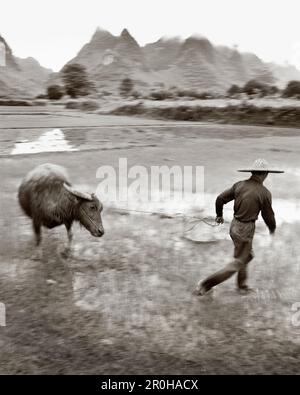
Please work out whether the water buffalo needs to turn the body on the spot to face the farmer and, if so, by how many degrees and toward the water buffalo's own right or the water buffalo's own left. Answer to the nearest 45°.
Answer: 0° — it already faces them

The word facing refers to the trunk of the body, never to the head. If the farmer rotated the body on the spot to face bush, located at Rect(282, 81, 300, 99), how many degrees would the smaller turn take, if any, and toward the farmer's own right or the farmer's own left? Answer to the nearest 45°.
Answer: approximately 45° to the farmer's own left

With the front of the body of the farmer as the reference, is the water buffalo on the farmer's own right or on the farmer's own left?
on the farmer's own left

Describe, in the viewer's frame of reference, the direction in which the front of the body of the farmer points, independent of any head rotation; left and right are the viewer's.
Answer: facing away from the viewer and to the right of the viewer

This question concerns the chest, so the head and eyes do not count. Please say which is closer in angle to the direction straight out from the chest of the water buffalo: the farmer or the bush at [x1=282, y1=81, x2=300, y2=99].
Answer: the farmer

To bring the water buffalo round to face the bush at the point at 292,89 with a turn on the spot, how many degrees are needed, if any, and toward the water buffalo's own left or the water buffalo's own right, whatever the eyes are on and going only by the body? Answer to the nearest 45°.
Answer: approximately 90° to the water buffalo's own left

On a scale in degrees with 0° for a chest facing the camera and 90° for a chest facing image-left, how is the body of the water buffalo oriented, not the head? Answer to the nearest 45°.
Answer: approximately 315°
